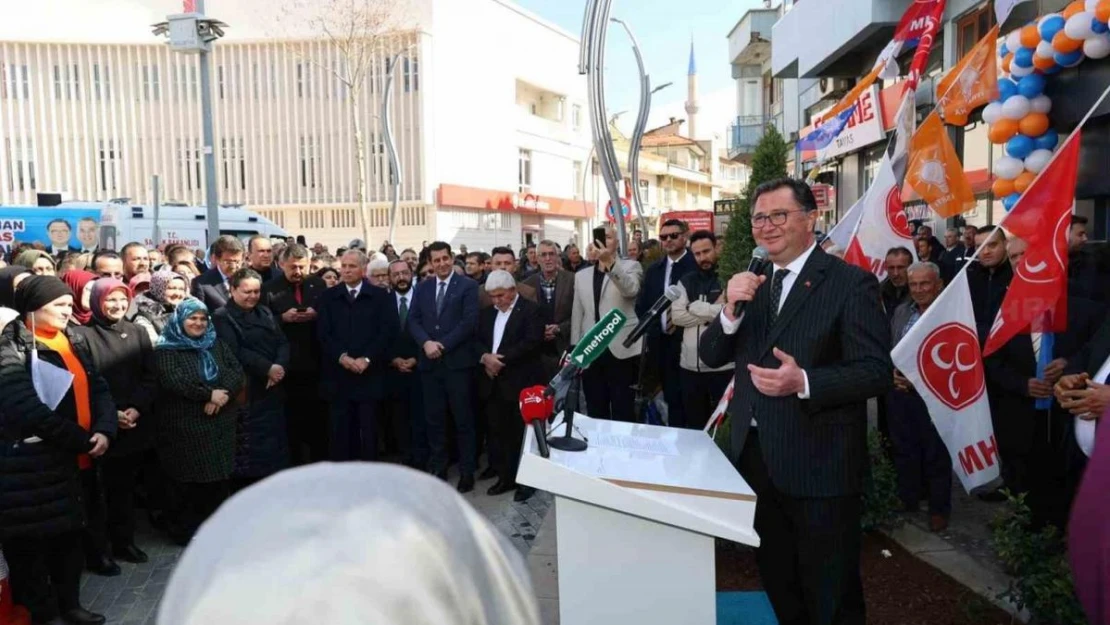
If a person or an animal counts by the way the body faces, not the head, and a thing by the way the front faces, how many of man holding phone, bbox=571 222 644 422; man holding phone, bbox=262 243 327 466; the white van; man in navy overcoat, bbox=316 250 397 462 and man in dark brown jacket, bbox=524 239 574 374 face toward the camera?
4

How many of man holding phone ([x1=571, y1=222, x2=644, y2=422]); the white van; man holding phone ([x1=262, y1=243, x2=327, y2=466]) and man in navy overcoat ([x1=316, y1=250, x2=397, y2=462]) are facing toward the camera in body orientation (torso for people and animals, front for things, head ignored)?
3

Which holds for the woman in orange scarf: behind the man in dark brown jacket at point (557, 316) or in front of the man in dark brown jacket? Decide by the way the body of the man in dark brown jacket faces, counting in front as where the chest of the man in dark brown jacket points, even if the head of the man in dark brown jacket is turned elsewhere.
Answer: in front

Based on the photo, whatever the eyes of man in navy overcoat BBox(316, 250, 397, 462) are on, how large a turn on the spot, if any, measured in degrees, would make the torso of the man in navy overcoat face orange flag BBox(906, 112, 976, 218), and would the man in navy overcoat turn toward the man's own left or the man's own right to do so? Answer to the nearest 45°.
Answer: approximately 90° to the man's own left

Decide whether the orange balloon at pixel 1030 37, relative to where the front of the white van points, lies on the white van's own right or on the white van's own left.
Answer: on the white van's own right

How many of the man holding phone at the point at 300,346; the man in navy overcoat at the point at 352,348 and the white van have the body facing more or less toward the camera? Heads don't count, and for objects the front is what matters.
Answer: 2

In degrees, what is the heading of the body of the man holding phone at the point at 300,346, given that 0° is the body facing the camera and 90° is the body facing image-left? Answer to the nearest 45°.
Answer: approximately 0°

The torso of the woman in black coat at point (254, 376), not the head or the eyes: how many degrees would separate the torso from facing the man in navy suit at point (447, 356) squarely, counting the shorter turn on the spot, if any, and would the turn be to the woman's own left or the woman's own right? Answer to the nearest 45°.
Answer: approximately 45° to the woman's own left

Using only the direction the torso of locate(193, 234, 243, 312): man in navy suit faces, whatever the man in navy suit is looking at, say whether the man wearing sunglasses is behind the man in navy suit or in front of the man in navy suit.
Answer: in front

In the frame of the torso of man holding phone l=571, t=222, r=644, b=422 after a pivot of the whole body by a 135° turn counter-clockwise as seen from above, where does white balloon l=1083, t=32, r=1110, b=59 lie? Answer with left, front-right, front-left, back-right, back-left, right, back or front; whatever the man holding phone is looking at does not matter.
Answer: front-right
